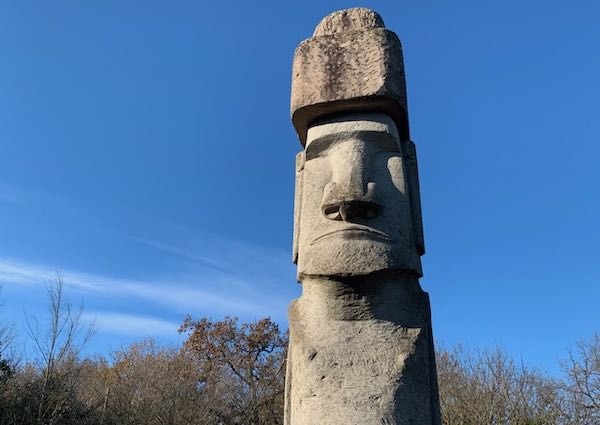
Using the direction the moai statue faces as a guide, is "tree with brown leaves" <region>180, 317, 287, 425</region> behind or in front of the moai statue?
behind

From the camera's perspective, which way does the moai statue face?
toward the camera
